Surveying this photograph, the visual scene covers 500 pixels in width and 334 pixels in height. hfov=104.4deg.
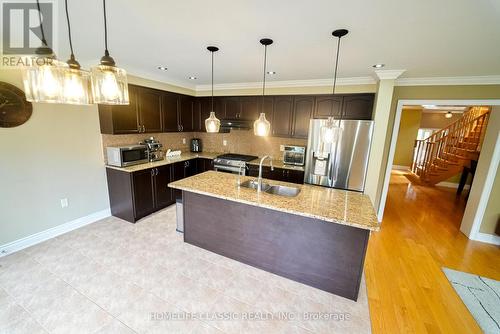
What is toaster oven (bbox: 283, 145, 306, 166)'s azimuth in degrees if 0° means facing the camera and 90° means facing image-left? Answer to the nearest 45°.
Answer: approximately 0°

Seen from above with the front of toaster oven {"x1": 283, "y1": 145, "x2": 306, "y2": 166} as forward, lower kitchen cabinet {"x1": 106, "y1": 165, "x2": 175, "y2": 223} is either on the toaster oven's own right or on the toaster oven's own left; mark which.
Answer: on the toaster oven's own right

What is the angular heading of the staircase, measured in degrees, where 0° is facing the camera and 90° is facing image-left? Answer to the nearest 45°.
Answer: approximately 45°

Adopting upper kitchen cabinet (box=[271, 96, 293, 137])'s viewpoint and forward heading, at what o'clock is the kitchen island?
The kitchen island is roughly at 12 o'clock from the upper kitchen cabinet.
